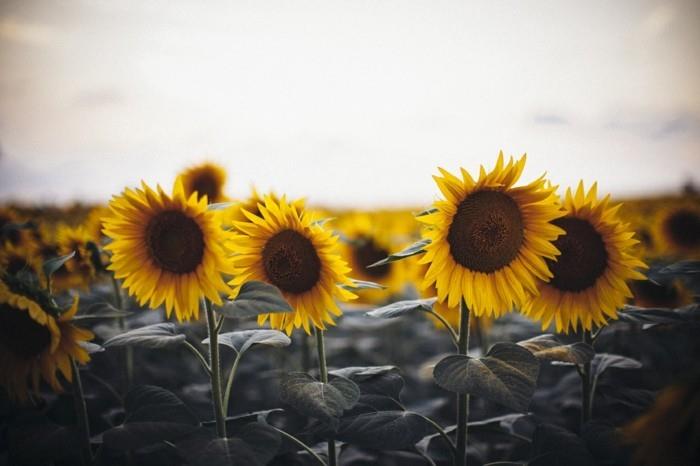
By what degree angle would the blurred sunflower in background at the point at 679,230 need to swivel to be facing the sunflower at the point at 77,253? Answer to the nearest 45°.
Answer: approximately 45° to its right

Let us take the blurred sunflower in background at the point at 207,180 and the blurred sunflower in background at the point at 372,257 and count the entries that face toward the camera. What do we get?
2

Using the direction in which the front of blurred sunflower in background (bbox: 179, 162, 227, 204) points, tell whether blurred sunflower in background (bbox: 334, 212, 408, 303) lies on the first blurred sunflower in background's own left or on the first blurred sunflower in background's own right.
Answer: on the first blurred sunflower in background's own left

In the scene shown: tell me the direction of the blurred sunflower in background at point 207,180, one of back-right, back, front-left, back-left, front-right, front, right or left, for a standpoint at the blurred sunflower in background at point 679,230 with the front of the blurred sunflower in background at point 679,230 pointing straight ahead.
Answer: front-right

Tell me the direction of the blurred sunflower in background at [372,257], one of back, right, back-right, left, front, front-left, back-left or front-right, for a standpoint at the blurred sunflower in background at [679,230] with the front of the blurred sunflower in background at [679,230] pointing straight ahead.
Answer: front-right

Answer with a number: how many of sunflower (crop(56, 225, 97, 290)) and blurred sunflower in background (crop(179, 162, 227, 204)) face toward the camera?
2

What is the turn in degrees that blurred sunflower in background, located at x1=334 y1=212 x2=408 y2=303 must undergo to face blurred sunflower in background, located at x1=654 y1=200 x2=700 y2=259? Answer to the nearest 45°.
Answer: approximately 90° to its left

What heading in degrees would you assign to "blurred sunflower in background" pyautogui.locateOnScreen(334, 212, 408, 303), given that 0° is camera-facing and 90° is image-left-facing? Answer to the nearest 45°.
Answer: approximately 0°

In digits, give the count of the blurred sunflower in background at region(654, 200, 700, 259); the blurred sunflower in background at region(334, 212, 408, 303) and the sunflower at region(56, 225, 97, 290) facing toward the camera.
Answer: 3

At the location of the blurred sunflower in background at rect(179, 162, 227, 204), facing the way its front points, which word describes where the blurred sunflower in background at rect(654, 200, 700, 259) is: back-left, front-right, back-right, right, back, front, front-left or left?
left
